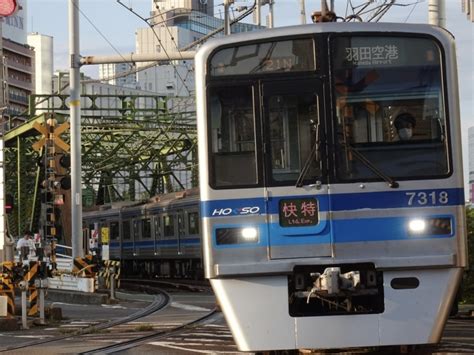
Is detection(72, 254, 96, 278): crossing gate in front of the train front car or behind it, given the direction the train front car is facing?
behind

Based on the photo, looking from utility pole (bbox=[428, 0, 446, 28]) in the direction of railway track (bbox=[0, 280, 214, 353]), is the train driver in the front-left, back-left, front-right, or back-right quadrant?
front-left

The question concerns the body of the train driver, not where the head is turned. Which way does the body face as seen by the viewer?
toward the camera

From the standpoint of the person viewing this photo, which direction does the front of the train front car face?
facing the viewer

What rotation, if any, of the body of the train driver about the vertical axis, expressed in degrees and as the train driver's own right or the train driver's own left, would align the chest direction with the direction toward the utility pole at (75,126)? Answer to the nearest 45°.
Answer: approximately 135° to the train driver's own right

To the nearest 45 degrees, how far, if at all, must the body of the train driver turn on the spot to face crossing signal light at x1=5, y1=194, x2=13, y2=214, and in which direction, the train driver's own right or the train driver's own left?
approximately 135° to the train driver's own right

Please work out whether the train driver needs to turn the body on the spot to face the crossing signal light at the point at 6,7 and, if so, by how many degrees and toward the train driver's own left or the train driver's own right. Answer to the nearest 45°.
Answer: approximately 135° to the train driver's own right

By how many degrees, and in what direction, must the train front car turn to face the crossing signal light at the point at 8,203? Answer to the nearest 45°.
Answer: approximately 135° to its right

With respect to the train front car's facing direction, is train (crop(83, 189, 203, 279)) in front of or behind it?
behind
